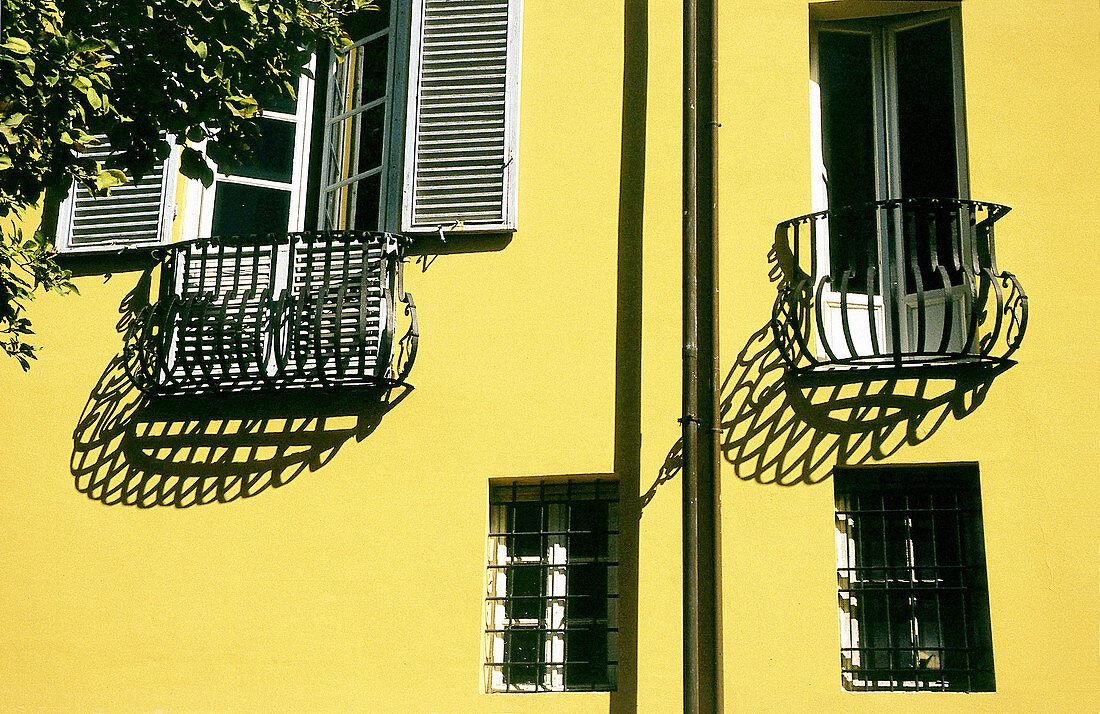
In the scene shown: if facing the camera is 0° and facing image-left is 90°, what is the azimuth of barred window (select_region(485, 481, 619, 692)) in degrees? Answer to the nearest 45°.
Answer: approximately 0°

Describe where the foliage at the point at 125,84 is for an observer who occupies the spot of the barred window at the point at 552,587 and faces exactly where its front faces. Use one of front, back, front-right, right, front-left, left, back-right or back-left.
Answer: front-right

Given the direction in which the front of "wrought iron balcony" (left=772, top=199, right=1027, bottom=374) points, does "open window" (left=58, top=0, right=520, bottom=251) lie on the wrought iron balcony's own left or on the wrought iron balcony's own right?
on the wrought iron balcony's own right

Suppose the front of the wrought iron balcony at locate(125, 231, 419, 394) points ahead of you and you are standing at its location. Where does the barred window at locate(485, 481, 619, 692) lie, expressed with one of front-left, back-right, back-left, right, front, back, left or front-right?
left

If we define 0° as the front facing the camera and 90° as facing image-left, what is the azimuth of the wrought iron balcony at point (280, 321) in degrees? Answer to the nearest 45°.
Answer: approximately 0°

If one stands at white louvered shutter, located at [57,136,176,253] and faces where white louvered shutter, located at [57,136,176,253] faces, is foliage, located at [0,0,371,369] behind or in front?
in front

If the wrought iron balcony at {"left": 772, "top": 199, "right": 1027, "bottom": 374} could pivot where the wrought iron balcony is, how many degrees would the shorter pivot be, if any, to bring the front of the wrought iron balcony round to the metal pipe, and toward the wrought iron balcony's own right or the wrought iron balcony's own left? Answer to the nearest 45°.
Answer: approximately 90° to the wrought iron balcony's own right

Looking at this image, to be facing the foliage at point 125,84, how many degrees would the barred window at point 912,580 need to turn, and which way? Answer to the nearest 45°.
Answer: approximately 45° to its right

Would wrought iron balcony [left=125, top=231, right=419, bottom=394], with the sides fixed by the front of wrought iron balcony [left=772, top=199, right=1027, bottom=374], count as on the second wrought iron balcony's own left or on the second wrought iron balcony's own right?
on the second wrought iron balcony's own right

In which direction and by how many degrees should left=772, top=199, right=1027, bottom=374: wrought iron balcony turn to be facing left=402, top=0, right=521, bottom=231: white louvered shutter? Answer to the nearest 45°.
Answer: approximately 90° to its right

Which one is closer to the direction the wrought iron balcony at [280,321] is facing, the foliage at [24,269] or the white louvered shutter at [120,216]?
the foliage
